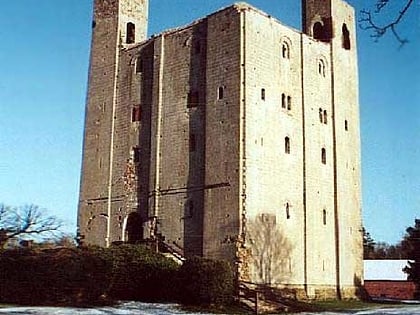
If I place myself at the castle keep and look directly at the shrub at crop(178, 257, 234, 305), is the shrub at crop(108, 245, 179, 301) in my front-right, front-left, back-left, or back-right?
front-right

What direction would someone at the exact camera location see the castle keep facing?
facing the viewer and to the left of the viewer
